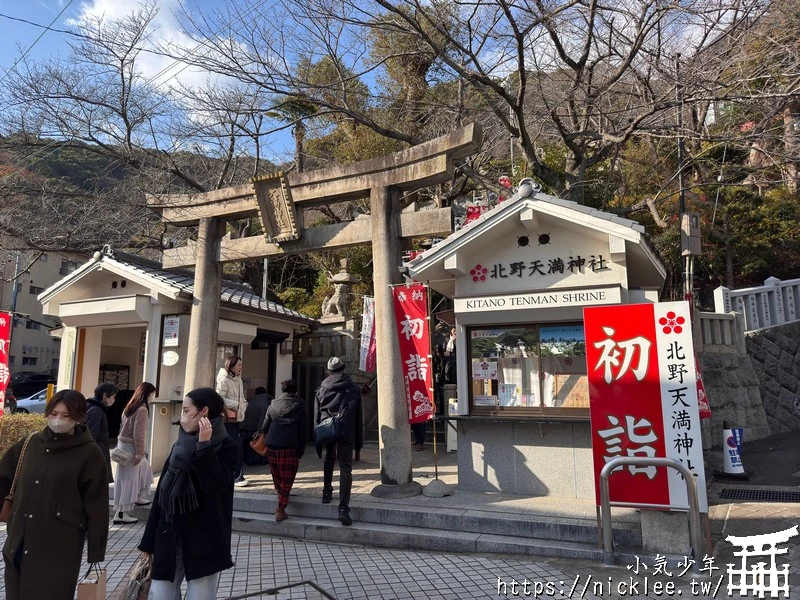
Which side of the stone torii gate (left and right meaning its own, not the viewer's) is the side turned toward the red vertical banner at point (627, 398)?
left

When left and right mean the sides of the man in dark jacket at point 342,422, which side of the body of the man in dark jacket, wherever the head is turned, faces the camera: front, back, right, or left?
back

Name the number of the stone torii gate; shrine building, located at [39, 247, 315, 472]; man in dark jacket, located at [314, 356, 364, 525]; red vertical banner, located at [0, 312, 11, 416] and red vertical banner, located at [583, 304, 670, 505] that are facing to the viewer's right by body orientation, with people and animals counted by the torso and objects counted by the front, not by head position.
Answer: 0

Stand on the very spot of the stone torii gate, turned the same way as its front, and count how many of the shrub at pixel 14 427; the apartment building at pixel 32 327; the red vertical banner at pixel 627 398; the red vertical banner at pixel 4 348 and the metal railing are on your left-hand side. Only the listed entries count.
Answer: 2

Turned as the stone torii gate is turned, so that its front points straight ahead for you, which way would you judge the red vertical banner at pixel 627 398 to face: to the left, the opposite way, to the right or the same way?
the same way

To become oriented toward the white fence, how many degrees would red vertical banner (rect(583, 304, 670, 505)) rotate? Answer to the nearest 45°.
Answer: approximately 180°

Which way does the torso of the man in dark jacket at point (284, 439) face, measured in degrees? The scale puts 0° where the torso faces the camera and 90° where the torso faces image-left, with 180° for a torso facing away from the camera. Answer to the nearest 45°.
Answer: approximately 180°

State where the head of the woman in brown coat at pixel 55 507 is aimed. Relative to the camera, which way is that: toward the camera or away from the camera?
toward the camera

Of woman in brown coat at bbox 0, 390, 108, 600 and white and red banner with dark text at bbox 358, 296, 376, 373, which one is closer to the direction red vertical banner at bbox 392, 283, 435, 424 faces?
the woman in brown coat

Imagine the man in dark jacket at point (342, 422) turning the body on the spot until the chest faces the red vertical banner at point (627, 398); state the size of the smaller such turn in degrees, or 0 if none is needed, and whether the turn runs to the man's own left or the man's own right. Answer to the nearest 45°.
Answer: approximately 135° to the man's own right

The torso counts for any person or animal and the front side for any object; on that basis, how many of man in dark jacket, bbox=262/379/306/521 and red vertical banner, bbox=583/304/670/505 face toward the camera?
1

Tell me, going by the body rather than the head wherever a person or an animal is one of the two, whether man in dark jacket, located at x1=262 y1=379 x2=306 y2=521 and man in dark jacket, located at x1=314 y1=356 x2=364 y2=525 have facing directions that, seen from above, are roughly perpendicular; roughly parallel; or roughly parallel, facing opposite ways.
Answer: roughly parallel

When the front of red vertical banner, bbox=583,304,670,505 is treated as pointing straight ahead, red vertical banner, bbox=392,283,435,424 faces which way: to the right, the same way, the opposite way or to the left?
the same way

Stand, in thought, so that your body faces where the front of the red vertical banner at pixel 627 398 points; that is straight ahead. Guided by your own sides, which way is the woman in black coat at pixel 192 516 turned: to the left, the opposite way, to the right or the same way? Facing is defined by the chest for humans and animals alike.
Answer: the same way

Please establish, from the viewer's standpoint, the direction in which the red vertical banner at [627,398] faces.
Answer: facing the viewer
